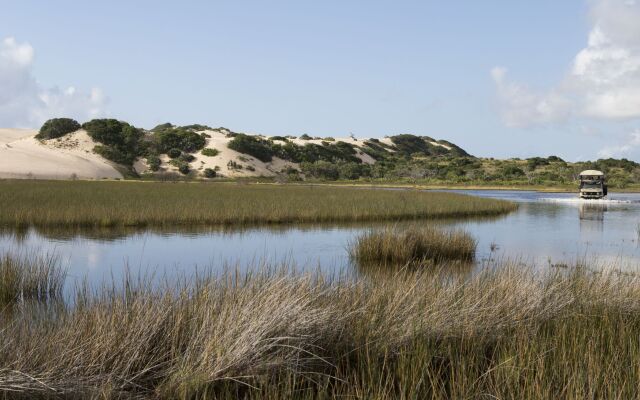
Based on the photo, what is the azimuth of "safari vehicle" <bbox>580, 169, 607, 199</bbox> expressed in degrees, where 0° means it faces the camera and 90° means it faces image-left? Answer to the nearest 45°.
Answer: approximately 0°

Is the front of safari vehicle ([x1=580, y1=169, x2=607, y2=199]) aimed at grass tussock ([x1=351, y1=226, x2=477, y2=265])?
yes
